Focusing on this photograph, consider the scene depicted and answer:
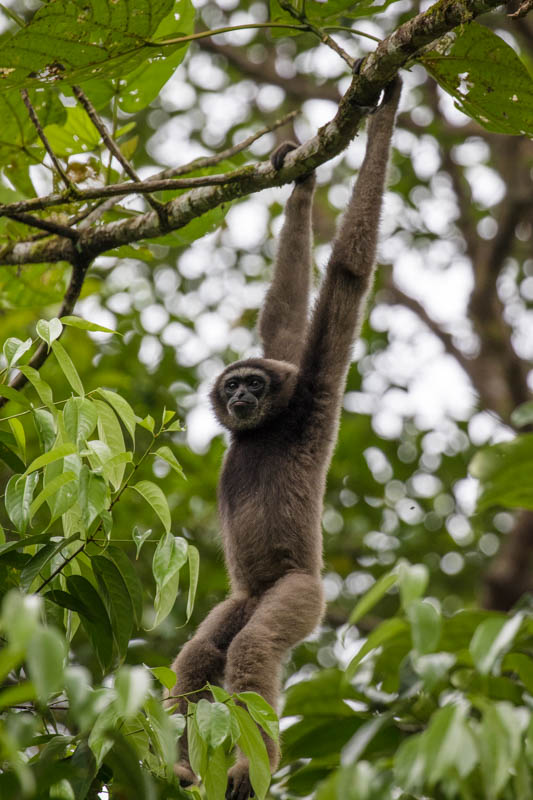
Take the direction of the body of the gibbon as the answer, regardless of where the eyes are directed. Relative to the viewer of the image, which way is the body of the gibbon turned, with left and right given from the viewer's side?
facing the viewer and to the left of the viewer

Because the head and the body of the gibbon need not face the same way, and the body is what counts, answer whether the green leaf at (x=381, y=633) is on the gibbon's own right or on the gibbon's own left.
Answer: on the gibbon's own left

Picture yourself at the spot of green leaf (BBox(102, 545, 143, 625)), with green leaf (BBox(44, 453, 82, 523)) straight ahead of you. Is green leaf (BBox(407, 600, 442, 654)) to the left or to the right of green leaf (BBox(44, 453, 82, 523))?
left

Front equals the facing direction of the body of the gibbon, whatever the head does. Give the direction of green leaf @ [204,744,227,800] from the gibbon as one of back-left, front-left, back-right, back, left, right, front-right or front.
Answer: front-left

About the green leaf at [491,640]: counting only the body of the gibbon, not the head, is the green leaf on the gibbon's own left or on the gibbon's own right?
on the gibbon's own left

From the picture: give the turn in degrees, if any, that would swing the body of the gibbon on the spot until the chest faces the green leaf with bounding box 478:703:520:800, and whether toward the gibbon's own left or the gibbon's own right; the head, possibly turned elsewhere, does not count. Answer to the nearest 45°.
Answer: approximately 45° to the gibbon's own left
